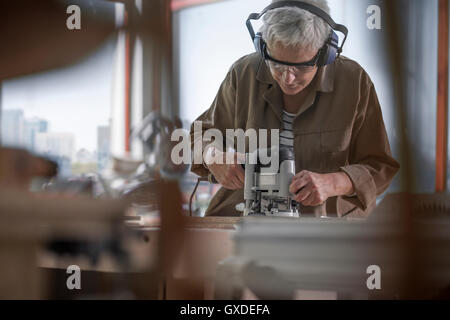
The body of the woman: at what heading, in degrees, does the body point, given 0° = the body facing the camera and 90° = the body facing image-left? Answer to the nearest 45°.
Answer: approximately 0°

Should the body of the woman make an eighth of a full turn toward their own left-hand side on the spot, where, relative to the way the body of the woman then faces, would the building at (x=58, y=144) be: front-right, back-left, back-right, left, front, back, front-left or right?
back-right
